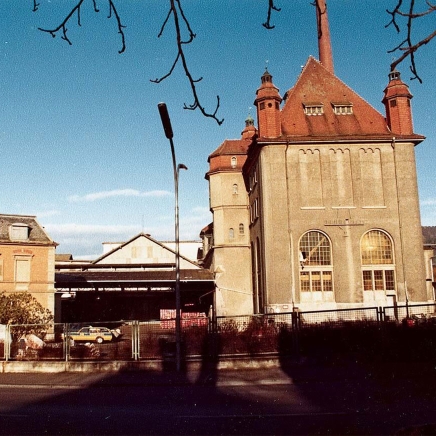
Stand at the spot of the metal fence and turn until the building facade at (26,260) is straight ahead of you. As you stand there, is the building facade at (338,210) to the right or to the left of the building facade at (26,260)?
right

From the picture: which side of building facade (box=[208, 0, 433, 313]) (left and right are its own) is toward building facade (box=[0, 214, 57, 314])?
right

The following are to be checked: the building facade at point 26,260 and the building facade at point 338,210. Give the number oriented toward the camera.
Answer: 2

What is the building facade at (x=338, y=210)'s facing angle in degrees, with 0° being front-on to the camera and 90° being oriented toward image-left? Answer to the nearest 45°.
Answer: approximately 0°
